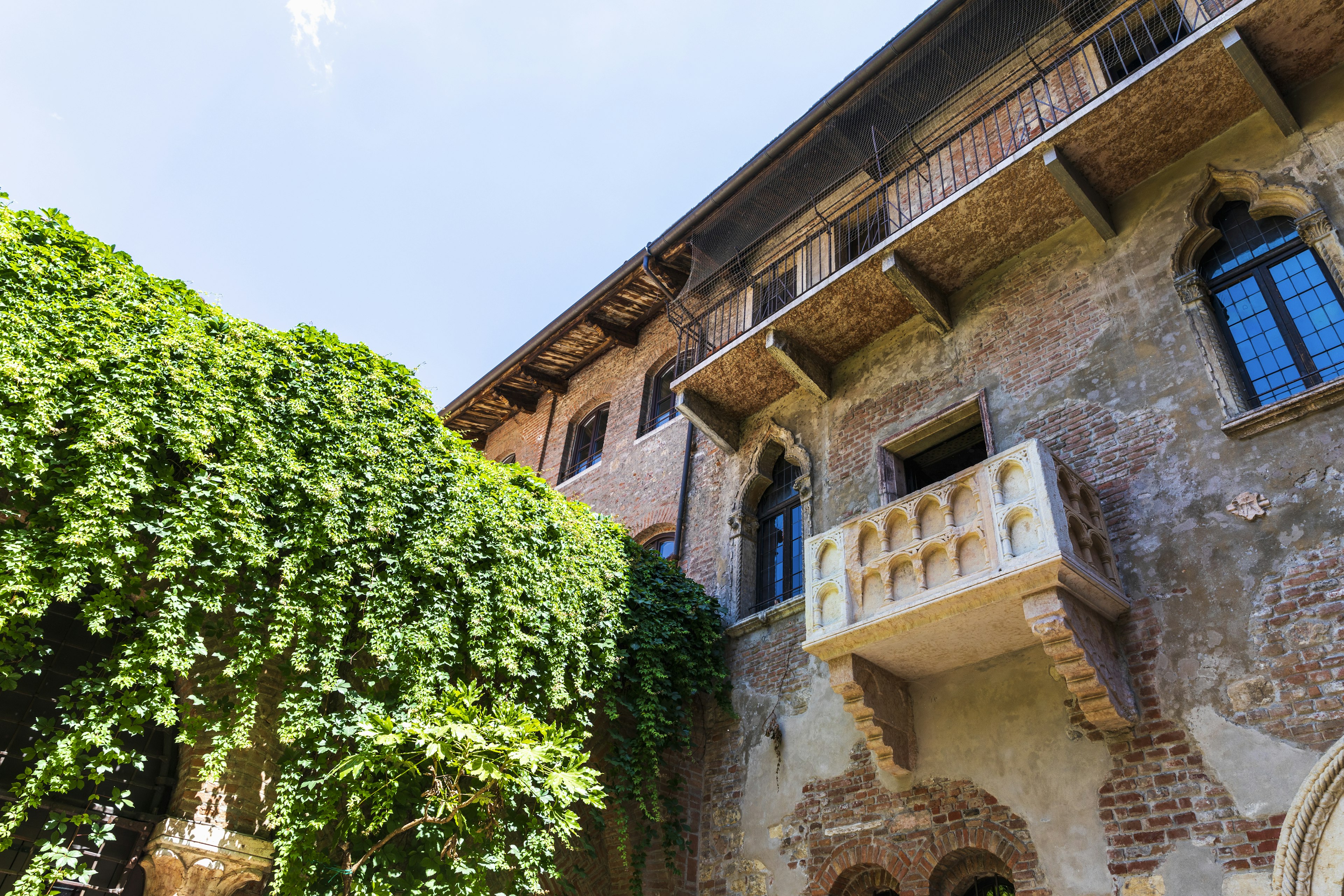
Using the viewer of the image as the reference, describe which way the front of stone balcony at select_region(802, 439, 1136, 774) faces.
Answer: facing the viewer and to the left of the viewer

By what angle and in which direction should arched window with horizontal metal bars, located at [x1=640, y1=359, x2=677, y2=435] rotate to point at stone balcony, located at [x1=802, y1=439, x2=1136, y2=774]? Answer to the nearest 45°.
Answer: approximately 90° to its left

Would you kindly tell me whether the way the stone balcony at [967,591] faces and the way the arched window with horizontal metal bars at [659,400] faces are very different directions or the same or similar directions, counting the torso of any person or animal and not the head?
same or similar directions

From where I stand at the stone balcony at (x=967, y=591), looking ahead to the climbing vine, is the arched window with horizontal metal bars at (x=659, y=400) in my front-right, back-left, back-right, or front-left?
front-right

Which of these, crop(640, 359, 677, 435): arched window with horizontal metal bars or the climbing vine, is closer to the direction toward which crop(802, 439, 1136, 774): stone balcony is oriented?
the climbing vine

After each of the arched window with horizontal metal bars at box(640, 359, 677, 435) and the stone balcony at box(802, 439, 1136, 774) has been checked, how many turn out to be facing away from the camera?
0

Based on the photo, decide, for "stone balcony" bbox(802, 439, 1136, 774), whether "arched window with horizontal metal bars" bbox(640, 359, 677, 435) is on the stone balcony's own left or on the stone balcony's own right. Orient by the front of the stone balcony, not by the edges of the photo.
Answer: on the stone balcony's own right
